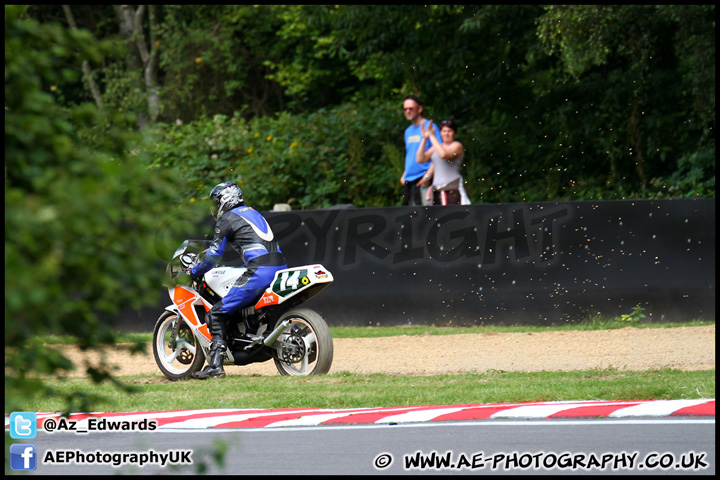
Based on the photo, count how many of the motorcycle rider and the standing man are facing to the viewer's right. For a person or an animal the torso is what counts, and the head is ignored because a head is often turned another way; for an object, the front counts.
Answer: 0

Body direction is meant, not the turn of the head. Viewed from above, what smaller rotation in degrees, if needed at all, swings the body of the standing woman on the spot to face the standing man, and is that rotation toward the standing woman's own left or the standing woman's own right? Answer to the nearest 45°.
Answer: approximately 90° to the standing woman's own right

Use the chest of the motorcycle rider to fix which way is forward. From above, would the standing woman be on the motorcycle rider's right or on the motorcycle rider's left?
on the motorcycle rider's right

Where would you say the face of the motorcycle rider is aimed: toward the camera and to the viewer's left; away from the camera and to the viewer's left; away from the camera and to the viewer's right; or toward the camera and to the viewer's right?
away from the camera and to the viewer's left

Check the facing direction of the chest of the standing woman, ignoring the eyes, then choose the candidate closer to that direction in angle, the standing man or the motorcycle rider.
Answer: the motorcycle rider

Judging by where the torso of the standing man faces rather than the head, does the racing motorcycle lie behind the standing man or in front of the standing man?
in front

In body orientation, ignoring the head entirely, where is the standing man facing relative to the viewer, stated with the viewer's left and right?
facing the viewer and to the left of the viewer

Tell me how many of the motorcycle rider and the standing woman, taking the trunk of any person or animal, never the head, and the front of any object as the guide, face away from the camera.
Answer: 0
